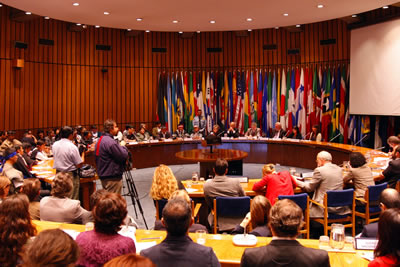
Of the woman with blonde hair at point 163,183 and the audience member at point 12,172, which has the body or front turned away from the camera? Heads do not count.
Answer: the woman with blonde hair

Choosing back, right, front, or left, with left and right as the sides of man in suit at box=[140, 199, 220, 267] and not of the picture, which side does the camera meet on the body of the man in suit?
back

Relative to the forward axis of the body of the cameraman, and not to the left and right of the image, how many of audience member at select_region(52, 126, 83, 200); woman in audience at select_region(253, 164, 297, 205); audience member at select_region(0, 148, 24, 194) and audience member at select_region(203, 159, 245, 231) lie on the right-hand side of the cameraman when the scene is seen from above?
2

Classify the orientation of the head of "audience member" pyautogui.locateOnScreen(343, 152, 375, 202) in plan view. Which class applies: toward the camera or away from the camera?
away from the camera

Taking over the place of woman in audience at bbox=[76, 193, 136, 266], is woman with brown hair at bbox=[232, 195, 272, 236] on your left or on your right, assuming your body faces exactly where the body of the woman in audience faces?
on your right

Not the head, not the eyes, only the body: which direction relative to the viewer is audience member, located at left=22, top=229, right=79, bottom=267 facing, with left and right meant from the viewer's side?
facing away from the viewer

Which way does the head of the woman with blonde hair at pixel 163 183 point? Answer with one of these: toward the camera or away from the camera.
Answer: away from the camera

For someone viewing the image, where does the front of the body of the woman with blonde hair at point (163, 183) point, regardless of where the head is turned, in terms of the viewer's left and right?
facing away from the viewer

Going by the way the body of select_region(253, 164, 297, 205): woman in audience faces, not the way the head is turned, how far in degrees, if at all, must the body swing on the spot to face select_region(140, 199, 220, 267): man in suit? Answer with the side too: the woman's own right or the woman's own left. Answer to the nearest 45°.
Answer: approximately 135° to the woman's own left

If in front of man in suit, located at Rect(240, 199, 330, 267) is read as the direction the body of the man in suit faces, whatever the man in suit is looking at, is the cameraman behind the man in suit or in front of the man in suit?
in front

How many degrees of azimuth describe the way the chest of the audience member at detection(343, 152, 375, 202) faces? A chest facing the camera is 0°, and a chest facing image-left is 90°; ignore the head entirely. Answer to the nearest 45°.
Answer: approximately 135°

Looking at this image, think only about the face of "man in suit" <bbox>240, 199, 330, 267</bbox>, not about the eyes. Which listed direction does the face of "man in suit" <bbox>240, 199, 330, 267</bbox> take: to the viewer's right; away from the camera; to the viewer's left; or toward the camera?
away from the camera

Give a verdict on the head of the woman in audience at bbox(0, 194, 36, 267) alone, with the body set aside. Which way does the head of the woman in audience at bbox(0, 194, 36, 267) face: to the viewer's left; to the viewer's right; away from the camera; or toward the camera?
away from the camera

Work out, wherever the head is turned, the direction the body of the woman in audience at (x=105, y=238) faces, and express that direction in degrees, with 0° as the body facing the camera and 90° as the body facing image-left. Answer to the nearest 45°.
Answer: approximately 180°

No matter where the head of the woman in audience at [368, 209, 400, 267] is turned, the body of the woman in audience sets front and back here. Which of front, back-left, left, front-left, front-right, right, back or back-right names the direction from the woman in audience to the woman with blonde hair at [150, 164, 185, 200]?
front-left
